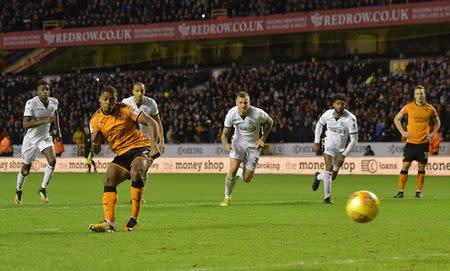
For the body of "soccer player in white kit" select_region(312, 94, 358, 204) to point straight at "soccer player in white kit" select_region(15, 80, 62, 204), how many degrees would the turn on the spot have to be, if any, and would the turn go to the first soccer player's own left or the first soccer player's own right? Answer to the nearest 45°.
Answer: approximately 90° to the first soccer player's own right

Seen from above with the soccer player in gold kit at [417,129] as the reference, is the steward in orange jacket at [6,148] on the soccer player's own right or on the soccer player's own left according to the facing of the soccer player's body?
on the soccer player's own right

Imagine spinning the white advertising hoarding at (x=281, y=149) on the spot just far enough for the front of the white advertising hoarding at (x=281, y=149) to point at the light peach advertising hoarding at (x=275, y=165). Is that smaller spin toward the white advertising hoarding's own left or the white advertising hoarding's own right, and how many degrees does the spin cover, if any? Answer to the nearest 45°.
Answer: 0° — it already faces it

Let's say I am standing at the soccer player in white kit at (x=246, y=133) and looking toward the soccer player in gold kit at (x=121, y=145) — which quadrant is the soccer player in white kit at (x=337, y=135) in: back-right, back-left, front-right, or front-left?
back-left

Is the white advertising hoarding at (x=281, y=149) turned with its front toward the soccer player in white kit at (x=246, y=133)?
yes

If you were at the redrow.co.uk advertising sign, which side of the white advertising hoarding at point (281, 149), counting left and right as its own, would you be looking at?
back

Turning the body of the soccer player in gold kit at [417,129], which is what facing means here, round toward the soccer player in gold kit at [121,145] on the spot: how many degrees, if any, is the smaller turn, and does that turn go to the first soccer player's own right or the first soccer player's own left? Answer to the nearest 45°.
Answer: approximately 45° to the first soccer player's own right

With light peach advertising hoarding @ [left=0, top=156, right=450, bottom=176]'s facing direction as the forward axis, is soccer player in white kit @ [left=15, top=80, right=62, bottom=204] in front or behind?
in front

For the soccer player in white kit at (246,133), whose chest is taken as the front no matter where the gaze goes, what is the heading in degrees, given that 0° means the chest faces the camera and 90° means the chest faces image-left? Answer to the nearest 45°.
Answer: approximately 0°

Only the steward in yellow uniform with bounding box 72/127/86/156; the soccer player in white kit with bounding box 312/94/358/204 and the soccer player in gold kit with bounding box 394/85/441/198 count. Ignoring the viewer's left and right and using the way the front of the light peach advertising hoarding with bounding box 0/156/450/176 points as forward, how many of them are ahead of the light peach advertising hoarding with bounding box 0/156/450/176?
2
